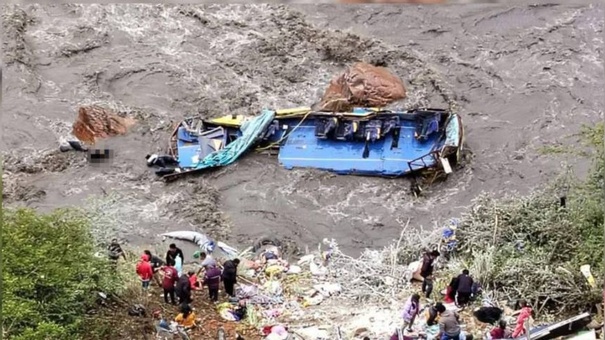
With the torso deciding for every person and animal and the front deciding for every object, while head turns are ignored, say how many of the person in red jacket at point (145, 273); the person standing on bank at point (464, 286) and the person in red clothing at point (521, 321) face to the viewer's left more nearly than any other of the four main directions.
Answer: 1

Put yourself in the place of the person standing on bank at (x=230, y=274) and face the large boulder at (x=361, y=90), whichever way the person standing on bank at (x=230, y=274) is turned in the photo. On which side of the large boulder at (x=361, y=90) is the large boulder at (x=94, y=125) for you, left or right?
left

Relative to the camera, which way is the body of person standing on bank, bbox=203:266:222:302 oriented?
away from the camera

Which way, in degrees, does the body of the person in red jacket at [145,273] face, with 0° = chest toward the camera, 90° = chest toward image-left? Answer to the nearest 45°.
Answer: approximately 180°

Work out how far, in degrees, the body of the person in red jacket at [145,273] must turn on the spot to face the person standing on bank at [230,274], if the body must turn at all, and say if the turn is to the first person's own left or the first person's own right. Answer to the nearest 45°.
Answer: approximately 90° to the first person's own right

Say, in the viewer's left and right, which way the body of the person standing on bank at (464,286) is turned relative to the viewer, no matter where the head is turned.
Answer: facing away from the viewer

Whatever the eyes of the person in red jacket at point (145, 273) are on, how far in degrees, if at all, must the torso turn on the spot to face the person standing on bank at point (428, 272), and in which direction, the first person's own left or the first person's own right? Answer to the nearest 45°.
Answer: approximately 90° to the first person's own right

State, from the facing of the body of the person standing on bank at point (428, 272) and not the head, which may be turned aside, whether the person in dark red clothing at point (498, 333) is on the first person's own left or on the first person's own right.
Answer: on the first person's own right

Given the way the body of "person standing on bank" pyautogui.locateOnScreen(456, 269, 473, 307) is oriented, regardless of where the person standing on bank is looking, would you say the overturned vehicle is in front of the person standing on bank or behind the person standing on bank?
in front

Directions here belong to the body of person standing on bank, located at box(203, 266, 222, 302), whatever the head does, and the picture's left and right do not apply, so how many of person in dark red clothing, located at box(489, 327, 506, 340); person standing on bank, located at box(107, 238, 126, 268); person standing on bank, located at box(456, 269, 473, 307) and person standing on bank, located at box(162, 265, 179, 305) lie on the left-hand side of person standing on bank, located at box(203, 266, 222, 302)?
2

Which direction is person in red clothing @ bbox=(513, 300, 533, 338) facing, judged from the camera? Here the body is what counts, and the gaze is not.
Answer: to the viewer's left

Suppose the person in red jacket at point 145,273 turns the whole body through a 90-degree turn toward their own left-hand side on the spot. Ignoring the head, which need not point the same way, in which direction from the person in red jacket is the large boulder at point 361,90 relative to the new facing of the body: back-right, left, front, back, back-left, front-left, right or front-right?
back-right
